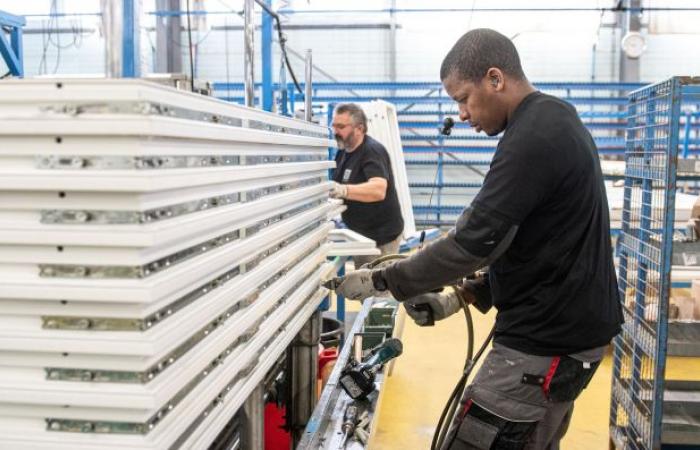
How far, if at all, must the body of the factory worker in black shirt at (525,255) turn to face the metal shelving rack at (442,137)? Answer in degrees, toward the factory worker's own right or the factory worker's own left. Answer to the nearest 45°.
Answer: approximately 90° to the factory worker's own right

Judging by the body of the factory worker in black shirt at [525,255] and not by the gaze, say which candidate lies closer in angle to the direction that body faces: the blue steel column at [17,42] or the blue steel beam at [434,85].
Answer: the blue steel column

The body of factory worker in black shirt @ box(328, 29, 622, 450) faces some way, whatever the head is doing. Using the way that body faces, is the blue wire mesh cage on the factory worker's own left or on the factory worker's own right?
on the factory worker's own right

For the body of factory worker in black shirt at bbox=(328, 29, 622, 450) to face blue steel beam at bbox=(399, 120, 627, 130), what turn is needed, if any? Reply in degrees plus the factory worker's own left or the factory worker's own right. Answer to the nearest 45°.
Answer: approximately 90° to the factory worker's own right

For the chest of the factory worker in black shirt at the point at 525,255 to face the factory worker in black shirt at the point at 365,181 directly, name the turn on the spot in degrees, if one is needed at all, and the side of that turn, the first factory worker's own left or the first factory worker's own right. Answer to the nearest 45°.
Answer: approximately 90° to the first factory worker's own right

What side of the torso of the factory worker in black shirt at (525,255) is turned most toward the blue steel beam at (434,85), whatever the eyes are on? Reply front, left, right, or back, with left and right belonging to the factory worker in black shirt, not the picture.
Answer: right

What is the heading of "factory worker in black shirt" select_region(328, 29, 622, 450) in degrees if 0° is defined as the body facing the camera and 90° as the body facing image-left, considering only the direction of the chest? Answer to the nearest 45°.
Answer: approximately 90°

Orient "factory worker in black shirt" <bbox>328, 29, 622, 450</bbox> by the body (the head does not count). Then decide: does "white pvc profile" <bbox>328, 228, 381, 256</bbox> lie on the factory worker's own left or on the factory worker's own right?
on the factory worker's own right

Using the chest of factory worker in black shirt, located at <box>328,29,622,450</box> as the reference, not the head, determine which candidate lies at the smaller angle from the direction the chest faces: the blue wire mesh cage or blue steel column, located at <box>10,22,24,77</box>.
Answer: the blue steel column

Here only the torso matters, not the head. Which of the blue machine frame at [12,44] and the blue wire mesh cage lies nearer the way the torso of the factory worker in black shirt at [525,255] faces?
the blue machine frame

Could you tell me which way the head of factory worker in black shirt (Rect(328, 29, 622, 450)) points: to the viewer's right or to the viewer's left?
to the viewer's left
